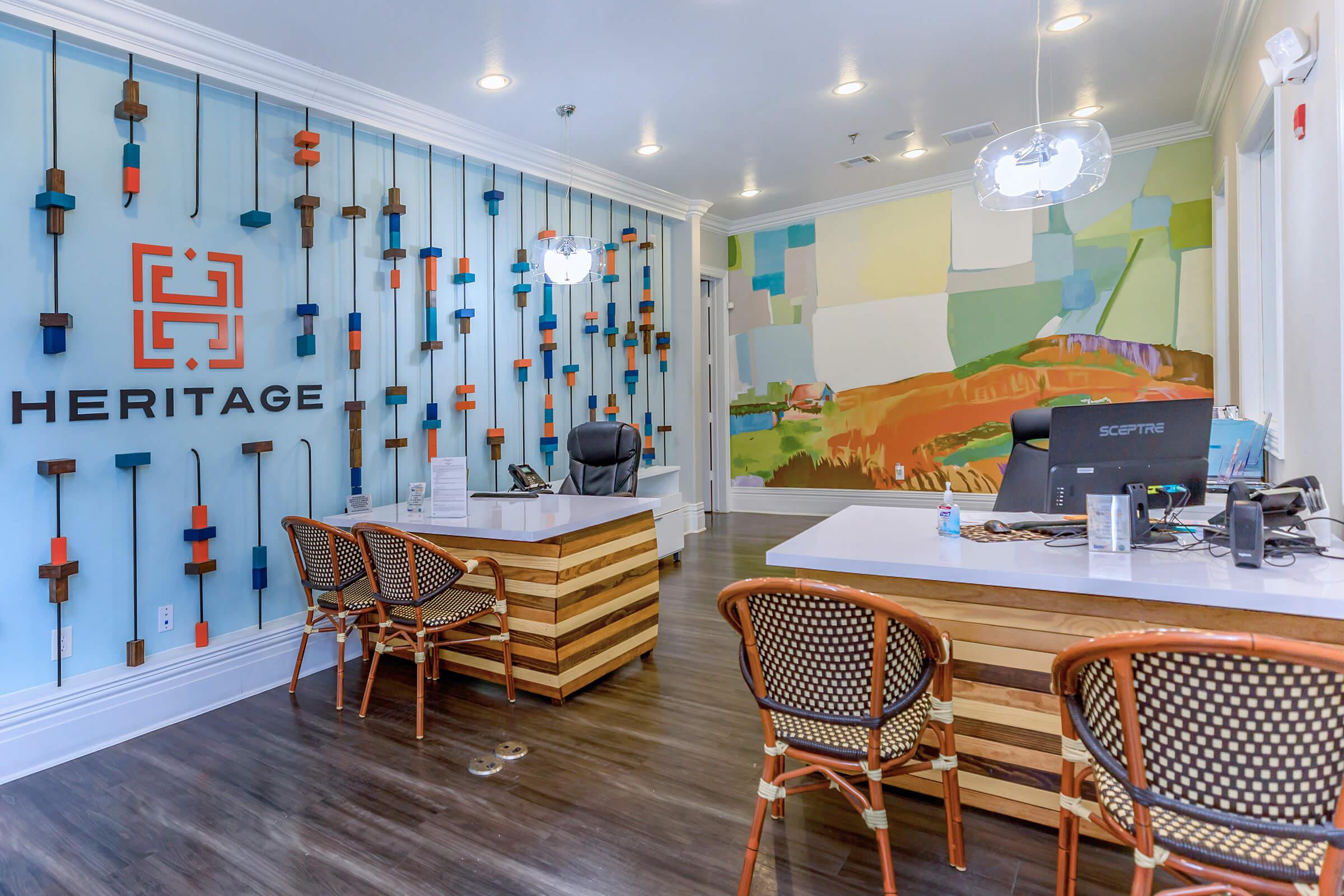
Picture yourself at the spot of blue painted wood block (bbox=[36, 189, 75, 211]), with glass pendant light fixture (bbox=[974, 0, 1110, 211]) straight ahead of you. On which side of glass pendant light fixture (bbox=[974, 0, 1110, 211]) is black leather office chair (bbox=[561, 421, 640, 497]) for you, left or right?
left

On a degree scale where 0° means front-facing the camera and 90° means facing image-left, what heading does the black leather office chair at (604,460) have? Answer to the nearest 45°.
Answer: approximately 45°

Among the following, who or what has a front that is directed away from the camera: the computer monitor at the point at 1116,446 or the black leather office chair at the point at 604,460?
the computer monitor

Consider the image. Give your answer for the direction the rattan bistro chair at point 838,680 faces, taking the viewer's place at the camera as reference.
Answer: facing away from the viewer and to the right of the viewer

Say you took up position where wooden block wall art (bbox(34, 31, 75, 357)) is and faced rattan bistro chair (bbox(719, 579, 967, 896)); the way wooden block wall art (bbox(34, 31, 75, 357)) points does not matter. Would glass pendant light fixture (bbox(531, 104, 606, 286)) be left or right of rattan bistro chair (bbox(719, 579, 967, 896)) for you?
left

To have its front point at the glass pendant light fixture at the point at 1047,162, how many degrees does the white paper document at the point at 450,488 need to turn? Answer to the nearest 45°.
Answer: approximately 45° to its left

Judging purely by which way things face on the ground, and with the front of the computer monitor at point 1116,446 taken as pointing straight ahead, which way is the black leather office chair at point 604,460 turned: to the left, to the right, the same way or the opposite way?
the opposite way

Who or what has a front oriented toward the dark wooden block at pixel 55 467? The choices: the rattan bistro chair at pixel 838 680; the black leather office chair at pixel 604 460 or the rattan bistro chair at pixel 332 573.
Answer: the black leather office chair

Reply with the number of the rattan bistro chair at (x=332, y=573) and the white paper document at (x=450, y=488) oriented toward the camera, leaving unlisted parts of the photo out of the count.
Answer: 1

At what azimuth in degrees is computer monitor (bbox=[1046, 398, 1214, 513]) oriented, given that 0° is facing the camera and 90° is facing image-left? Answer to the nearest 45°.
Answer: approximately 180°
